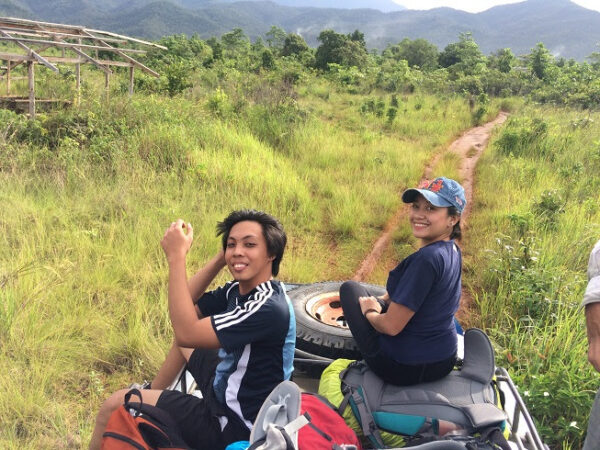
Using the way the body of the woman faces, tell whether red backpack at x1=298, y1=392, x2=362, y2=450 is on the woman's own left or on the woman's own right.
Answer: on the woman's own left

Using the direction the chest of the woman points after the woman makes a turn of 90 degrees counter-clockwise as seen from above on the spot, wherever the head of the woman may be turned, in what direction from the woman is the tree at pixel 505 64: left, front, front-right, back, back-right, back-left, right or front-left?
back

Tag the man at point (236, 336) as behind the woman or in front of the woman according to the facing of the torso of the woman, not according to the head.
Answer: in front

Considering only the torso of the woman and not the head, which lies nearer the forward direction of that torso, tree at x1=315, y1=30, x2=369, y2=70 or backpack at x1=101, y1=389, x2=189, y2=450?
the backpack

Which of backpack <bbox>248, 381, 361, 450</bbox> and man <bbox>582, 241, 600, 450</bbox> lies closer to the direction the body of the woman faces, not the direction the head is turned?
the backpack

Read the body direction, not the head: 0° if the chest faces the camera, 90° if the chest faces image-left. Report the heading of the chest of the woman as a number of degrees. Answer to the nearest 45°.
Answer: approximately 90°

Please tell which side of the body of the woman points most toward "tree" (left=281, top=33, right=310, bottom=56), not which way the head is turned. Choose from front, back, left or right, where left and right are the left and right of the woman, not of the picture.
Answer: right
